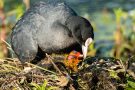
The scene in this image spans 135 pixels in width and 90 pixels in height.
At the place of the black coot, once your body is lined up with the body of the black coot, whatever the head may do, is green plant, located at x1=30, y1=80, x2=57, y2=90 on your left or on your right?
on your right

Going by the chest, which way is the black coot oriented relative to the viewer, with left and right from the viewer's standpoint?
facing to the right of the viewer
